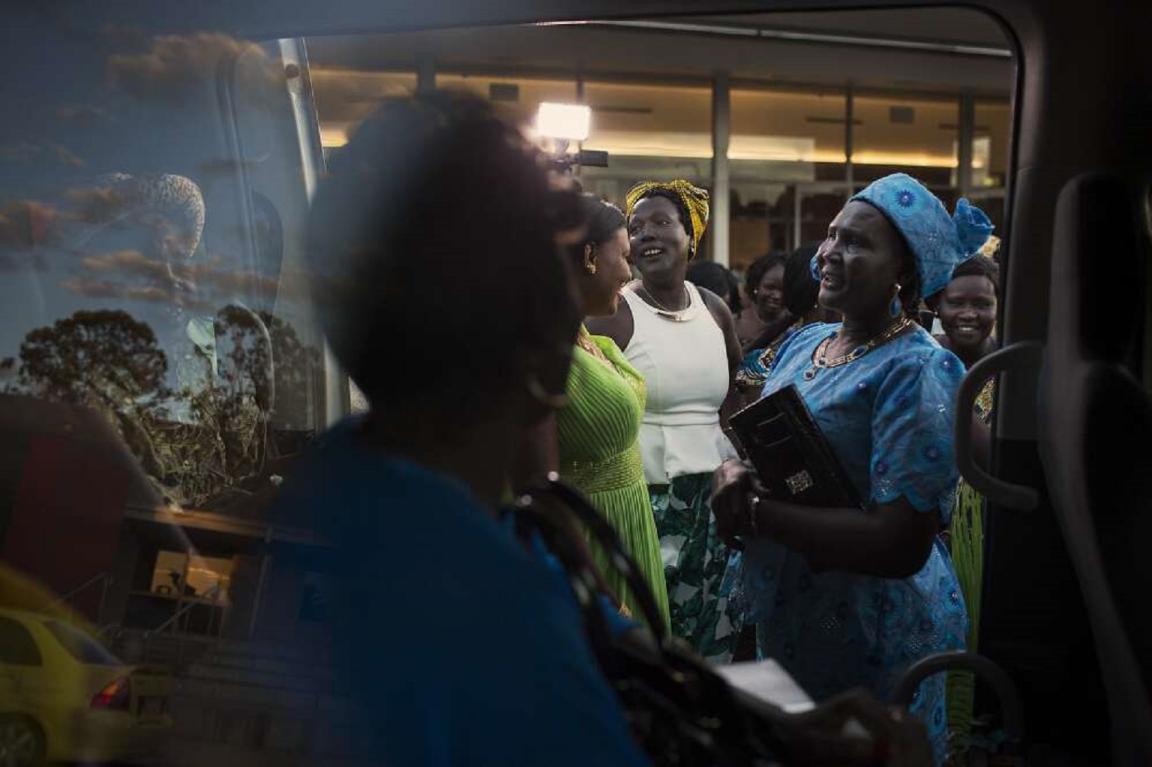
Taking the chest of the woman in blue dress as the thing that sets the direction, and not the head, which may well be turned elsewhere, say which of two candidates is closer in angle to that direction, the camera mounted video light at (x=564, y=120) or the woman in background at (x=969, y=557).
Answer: the camera mounted video light

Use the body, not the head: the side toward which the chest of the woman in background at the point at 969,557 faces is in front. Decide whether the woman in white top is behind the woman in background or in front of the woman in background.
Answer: in front

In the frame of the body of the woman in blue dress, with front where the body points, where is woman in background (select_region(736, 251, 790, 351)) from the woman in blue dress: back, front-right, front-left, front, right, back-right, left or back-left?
back-right

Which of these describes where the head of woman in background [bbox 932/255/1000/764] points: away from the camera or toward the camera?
toward the camera

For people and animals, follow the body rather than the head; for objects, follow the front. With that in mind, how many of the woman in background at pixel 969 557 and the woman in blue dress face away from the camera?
0

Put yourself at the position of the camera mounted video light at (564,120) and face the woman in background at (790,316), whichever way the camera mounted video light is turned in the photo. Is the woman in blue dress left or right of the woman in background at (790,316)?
right

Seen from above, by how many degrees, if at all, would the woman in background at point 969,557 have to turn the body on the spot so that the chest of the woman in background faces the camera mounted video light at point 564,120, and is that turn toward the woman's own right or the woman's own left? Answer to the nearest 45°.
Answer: approximately 90° to the woman's own right

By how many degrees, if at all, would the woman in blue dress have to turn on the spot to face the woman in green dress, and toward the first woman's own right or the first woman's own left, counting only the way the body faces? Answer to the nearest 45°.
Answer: approximately 90° to the first woman's own right

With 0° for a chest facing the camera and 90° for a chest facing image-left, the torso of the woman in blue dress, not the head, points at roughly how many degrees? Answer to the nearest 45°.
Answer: approximately 45°

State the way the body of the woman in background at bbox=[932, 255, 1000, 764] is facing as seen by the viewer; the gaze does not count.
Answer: toward the camera
